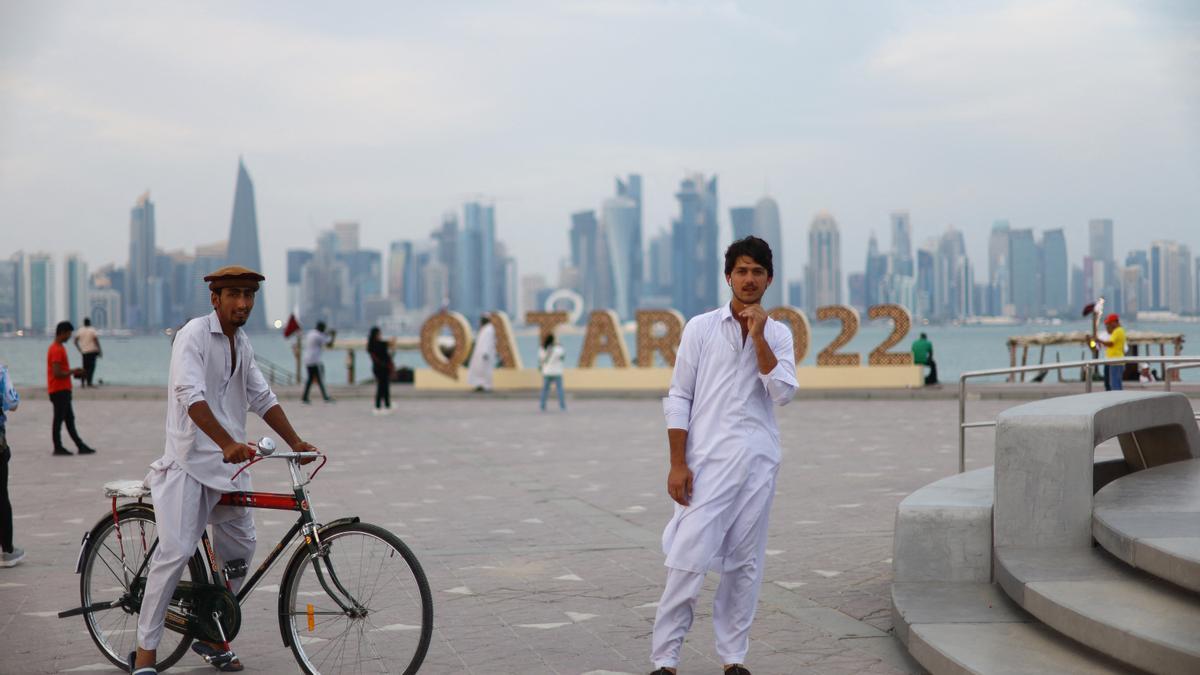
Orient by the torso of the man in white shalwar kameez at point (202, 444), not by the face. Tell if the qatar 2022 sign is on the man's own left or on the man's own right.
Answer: on the man's own left

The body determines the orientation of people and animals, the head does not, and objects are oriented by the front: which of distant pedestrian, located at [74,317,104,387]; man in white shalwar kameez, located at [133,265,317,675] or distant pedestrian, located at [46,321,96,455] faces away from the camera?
distant pedestrian, located at [74,317,104,387]

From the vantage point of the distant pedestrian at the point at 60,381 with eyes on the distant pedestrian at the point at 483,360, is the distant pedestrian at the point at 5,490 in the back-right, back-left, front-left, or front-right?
back-right

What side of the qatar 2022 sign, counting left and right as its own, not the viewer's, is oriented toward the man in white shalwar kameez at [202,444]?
front

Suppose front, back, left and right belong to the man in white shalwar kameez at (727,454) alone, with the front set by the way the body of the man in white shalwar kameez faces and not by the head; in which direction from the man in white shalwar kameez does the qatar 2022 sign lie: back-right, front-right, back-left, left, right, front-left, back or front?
back

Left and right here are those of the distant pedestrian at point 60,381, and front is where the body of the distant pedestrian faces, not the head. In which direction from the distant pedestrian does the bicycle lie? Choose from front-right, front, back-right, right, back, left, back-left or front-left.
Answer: right

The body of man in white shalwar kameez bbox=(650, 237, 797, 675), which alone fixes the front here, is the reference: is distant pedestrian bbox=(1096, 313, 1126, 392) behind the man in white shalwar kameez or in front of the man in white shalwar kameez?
behind

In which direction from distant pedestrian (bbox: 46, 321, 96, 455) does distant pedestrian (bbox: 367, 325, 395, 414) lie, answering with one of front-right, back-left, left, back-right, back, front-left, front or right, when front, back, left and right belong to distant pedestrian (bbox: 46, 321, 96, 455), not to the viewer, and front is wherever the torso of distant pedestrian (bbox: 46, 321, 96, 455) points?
front-left

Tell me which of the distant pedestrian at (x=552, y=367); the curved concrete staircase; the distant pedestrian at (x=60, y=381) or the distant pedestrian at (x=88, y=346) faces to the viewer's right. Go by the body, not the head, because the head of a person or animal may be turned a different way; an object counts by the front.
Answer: the distant pedestrian at (x=60, y=381)

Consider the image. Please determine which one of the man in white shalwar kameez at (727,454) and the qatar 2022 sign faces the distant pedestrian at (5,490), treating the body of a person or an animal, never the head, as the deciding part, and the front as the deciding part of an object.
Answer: the qatar 2022 sign
